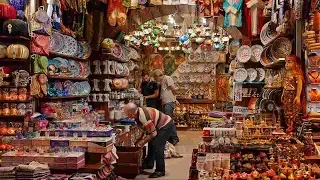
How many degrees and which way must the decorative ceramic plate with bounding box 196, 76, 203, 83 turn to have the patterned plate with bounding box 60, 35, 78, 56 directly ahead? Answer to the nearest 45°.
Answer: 0° — it already faces it

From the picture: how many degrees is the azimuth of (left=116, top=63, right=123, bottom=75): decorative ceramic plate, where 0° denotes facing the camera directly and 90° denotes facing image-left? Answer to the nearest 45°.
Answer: approximately 0°

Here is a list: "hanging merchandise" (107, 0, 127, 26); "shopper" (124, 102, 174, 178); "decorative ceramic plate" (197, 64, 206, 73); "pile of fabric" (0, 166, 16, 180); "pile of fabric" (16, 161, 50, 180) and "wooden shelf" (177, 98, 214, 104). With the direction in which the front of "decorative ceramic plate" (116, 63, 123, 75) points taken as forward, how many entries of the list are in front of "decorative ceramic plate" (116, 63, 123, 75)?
4

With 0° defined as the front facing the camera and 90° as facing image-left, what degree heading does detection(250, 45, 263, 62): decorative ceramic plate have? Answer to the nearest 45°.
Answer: approximately 0°

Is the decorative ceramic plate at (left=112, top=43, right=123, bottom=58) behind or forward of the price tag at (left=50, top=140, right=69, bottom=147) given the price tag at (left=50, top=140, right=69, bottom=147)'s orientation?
behind

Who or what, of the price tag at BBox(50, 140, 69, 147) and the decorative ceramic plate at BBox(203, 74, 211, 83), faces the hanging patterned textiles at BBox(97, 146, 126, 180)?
the decorative ceramic plate

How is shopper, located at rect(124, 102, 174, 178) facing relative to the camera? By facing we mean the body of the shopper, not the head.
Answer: to the viewer's left

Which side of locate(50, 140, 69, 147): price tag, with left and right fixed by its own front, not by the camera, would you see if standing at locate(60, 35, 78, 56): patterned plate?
back
